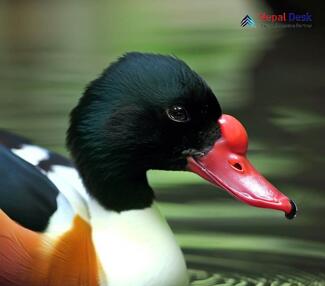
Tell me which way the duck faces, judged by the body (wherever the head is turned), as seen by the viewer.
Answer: to the viewer's right
